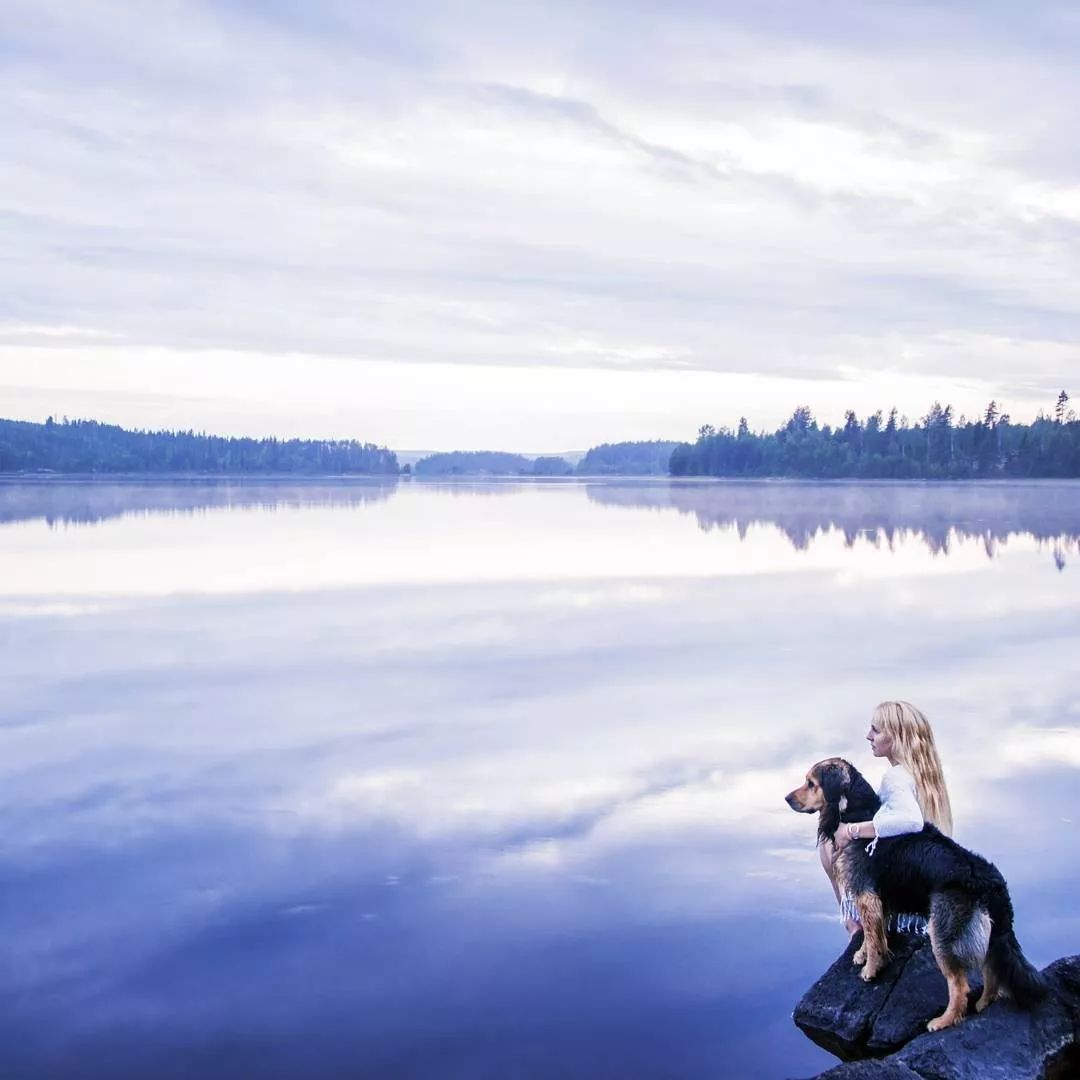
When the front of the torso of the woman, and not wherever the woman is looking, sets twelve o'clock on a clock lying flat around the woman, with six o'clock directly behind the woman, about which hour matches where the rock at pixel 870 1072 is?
The rock is roughly at 9 o'clock from the woman.

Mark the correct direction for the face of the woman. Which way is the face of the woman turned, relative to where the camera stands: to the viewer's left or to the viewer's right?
to the viewer's left

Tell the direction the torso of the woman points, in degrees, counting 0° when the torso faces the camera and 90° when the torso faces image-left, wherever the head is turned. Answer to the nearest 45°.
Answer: approximately 90°
